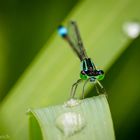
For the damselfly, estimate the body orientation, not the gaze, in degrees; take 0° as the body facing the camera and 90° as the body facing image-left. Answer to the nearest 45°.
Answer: approximately 0°
